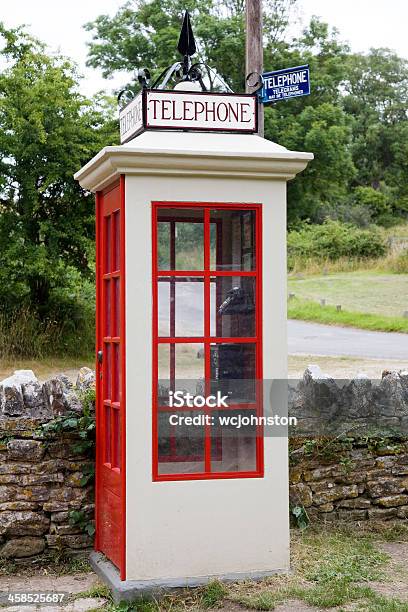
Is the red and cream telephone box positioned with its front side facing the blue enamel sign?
no

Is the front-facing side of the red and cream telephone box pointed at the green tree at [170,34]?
no

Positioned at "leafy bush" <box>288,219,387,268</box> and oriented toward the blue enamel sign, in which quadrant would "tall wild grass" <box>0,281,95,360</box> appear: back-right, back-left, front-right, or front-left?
front-right

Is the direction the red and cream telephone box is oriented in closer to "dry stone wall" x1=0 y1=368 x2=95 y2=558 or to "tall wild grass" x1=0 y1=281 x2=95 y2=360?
the dry stone wall

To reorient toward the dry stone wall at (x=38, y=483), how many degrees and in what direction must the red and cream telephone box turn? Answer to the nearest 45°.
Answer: approximately 45° to its right

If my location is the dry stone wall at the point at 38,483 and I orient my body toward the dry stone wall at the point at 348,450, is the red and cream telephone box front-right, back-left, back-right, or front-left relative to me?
front-right

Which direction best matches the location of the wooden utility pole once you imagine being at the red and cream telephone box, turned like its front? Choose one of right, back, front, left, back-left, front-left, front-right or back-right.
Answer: right

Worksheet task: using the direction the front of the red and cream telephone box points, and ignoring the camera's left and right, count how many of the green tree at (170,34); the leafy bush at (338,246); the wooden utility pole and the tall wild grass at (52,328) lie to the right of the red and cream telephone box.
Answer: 4

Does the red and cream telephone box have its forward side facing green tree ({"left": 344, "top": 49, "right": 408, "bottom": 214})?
no

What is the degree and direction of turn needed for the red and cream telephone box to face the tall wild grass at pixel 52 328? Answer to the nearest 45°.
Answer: approximately 90° to its right

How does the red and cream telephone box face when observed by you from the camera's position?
facing to the left of the viewer
